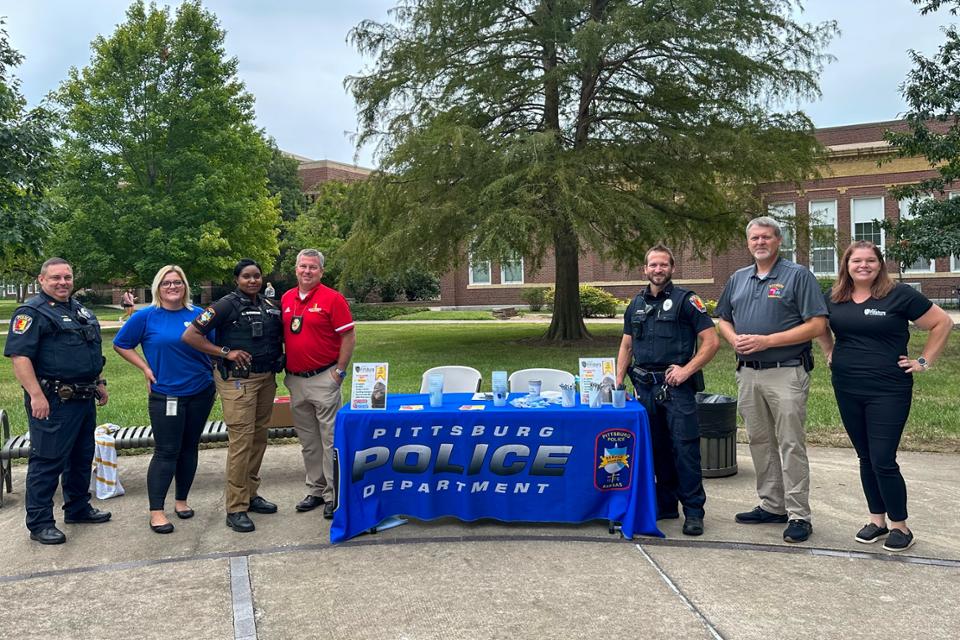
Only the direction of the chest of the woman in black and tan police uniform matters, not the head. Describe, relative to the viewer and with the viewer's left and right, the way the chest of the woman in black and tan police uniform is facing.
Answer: facing the viewer and to the right of the viewer

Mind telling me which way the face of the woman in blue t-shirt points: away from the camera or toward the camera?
toward the camera

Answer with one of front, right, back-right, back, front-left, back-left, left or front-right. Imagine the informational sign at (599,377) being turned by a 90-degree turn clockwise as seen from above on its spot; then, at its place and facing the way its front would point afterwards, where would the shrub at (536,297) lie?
right

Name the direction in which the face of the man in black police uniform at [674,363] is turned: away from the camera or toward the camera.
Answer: toward the camera

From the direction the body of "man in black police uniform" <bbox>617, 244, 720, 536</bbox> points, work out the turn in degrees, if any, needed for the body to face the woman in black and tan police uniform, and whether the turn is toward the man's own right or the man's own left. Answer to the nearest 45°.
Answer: approximately 45° to the man's own right

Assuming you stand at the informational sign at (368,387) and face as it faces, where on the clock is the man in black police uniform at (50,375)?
The man in black police uniform is roughly at 3 o'clock from the informational sign.

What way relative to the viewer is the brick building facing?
toward the camera

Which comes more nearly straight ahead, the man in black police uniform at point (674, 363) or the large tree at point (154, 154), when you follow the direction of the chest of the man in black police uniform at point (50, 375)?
the man in black police uniform

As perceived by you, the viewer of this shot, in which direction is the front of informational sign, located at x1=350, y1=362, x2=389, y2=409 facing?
facing the viewer

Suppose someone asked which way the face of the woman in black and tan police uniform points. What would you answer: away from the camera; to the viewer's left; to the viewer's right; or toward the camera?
toward the camera

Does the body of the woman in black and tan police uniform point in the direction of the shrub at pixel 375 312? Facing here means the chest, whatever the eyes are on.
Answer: no

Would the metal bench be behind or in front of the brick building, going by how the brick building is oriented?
in front
